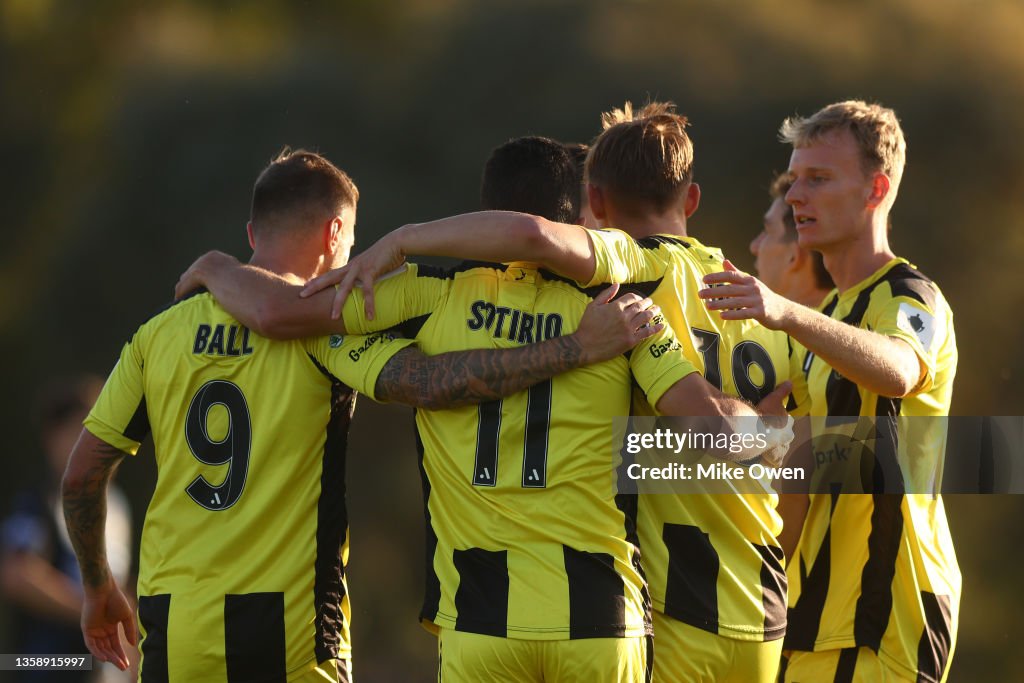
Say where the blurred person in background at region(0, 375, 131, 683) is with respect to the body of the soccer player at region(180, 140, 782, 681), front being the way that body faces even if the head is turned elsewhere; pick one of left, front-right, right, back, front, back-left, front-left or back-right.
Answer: front-left

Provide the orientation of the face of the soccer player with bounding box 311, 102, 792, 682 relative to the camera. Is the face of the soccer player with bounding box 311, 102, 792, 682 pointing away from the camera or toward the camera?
away from the camera

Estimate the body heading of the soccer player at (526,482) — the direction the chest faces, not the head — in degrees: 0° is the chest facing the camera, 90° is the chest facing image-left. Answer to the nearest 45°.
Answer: approximately 180°

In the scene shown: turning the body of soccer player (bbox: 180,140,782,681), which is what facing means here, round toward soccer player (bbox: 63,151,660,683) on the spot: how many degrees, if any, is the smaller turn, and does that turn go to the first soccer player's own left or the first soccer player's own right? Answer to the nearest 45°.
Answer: approximately 45° to the first soccer player's own left

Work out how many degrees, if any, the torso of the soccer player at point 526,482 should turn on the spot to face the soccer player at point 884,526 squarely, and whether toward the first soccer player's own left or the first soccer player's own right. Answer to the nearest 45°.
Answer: approximately 45° to the first soccer player's own right

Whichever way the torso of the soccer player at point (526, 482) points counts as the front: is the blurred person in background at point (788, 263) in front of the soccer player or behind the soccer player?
in front

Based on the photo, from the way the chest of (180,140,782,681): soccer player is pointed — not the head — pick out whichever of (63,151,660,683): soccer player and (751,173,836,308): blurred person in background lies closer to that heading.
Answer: the blurred person in background
